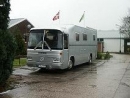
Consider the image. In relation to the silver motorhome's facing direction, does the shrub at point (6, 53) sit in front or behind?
in front

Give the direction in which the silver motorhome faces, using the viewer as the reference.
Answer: facing the viewer and to the left of the viewer
